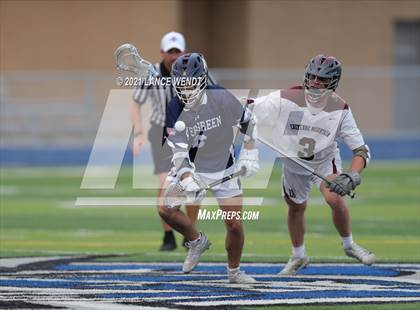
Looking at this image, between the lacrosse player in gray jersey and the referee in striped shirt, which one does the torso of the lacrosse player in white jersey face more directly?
the lacrosse player in gray jersey

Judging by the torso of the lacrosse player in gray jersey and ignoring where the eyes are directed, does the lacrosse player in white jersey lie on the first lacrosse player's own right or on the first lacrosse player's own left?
on the first lacrosse player's own left

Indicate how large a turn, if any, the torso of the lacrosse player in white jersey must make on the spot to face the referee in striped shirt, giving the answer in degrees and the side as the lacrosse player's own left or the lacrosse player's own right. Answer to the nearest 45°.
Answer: approximately 135° to the lacrosse player's own right

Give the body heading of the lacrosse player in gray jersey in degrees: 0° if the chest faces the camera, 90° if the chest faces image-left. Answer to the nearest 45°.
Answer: approximately 0°

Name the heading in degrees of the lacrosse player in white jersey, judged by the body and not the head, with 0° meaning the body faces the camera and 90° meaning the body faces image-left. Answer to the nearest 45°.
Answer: approximately 0°

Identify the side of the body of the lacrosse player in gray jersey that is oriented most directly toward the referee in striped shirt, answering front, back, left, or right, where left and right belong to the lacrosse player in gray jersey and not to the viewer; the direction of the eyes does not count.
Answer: back

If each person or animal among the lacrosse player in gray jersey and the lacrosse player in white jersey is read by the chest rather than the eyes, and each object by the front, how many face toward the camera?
2
